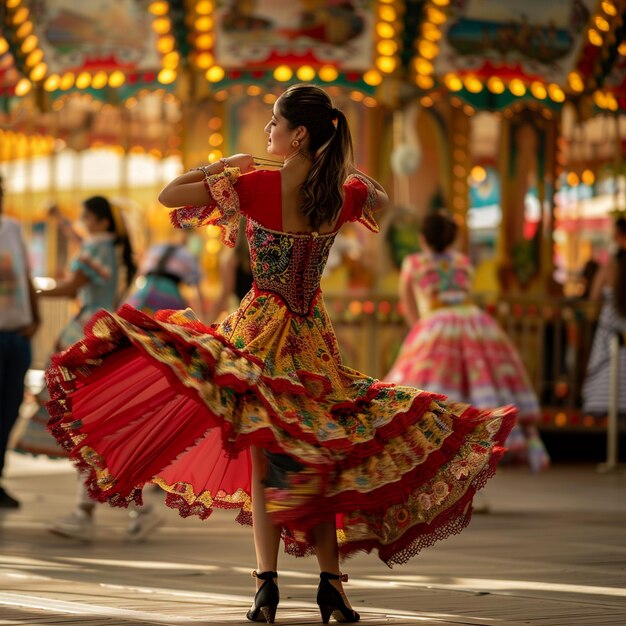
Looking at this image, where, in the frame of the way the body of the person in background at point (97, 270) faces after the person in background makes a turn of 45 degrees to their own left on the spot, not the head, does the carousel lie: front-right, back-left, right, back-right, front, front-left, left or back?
back

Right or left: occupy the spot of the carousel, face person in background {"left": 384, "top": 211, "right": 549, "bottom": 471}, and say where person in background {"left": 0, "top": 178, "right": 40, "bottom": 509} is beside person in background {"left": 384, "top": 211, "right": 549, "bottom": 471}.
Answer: right

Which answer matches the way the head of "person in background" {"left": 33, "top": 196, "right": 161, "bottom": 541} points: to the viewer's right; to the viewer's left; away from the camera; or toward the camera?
to the viewer's left

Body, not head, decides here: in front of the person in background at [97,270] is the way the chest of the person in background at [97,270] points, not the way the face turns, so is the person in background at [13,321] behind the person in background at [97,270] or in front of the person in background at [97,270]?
in front

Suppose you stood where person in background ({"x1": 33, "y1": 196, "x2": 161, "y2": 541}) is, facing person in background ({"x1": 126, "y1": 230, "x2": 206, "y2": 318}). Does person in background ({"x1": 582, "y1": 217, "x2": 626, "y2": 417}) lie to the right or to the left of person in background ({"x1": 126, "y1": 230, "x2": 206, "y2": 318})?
right

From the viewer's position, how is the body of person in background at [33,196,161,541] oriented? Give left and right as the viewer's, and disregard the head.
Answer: facing to the left of the viewer

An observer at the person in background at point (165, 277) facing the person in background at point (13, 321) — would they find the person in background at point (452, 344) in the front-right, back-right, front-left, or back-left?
back-left

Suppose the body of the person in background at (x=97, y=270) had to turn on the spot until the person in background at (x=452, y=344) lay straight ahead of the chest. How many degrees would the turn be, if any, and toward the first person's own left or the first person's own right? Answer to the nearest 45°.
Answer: approximately 180°

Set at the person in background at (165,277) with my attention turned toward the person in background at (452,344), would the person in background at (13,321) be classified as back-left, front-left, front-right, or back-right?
back-right
